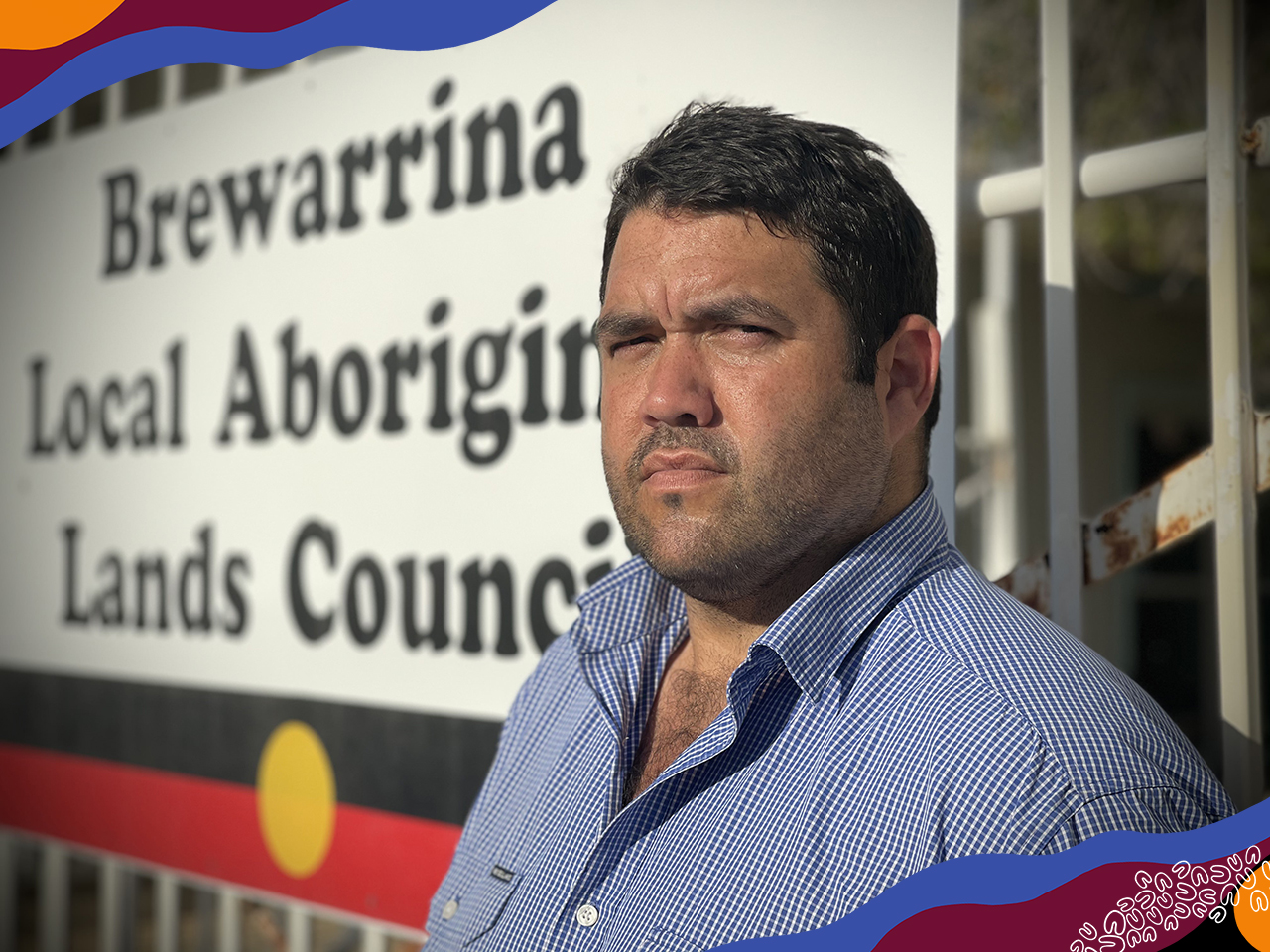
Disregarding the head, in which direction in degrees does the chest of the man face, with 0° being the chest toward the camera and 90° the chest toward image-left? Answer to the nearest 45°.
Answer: approximately 45°

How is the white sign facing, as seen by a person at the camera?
facing the viewer and to the left of the viewer

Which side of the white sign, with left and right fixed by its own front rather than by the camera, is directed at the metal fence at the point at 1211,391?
left

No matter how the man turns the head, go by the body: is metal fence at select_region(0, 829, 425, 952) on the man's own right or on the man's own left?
on the man's own right
